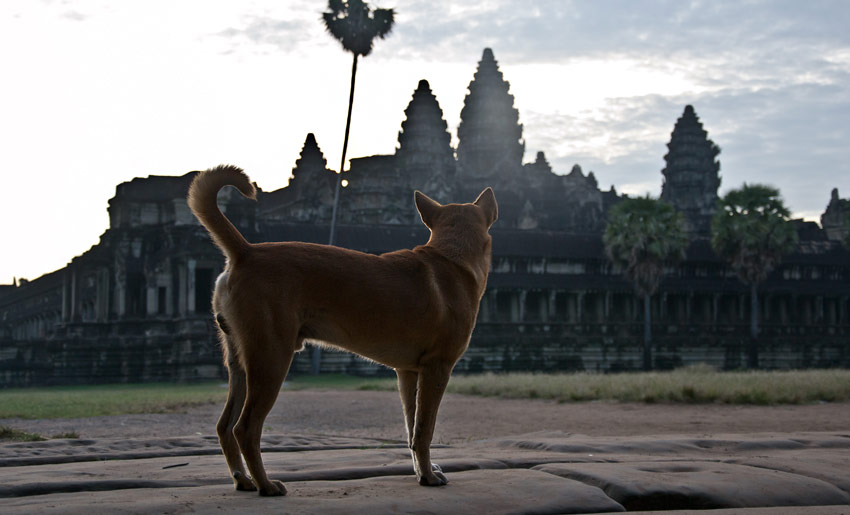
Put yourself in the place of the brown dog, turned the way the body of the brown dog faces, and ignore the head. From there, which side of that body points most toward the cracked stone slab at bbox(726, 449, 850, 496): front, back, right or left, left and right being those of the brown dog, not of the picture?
front

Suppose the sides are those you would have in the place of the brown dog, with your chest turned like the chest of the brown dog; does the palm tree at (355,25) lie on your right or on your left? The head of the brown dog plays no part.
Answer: on your left

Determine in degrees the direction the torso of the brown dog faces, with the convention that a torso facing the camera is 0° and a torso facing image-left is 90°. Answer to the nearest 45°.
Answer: approximately 270°

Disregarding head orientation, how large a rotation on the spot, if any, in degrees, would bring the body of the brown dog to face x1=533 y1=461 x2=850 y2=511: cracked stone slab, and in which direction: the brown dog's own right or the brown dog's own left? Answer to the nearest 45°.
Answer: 0° — it already faces it

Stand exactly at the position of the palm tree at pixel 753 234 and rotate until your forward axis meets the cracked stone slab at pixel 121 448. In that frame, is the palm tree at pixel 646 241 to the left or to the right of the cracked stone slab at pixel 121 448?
right

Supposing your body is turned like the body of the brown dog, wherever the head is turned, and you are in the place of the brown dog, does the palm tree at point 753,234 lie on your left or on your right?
on your left
